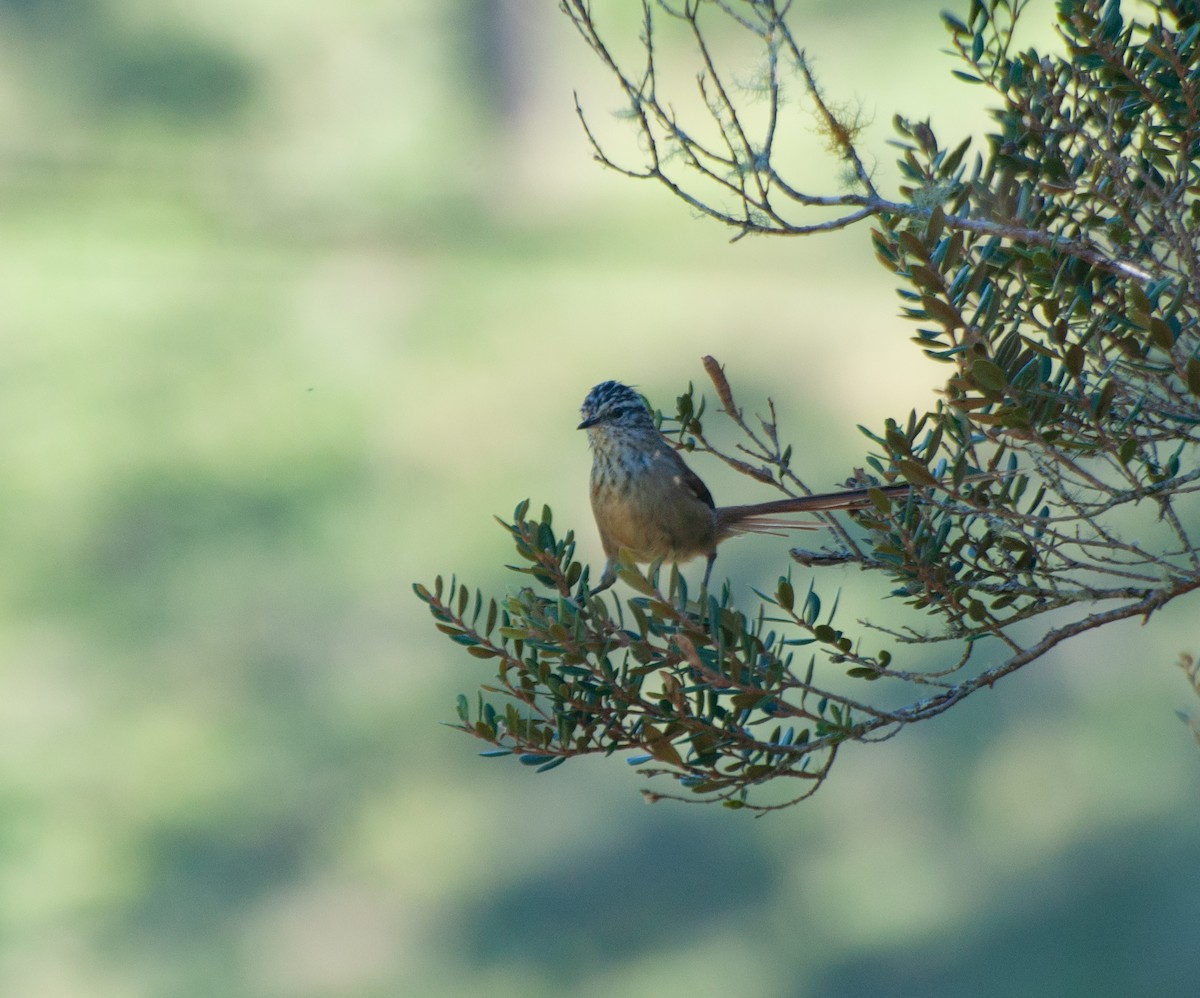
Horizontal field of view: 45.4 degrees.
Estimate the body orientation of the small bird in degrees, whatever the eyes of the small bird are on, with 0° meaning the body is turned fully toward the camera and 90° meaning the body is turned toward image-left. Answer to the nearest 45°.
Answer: approximately 45°
